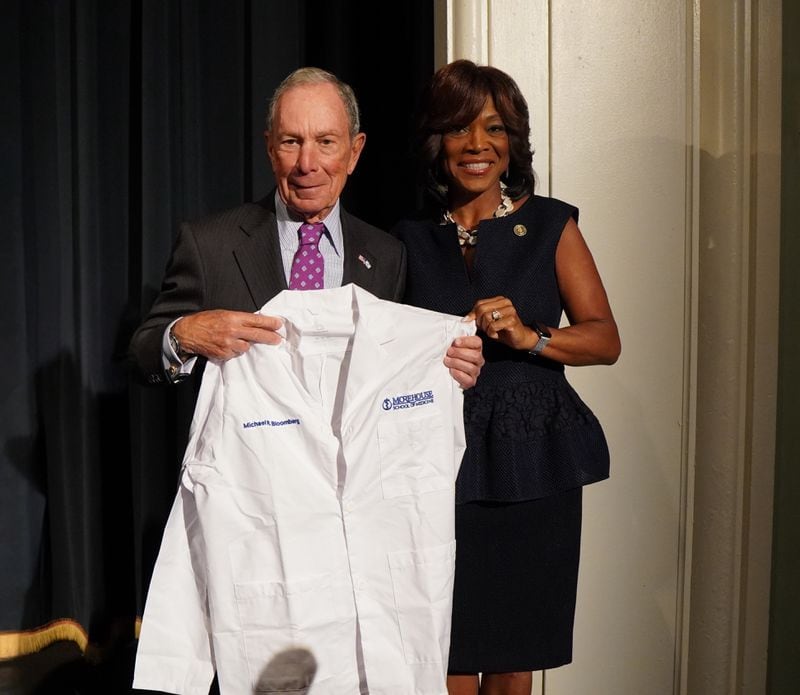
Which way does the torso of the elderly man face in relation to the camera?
toward the camera

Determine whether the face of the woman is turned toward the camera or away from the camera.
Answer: toward the camera

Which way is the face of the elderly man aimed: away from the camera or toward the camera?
toward the camera
